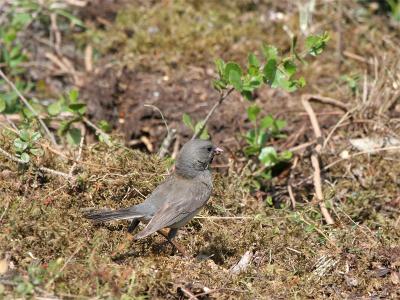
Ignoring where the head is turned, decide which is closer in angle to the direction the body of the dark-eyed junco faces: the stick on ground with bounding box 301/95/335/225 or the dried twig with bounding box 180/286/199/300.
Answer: the stick on ground

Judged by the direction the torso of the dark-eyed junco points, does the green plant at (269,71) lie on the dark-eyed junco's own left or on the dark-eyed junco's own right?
on the dark-eyed junco's own left

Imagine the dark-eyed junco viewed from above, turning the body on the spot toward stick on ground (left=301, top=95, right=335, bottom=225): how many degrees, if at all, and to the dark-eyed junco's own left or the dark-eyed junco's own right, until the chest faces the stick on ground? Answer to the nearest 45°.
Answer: approximately 45° to the dark-eyed junco's own left

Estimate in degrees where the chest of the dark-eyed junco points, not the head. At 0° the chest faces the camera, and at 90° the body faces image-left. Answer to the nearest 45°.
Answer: approximately 270°

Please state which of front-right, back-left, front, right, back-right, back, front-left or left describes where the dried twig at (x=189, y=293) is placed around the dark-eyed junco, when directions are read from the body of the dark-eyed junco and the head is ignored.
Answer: right

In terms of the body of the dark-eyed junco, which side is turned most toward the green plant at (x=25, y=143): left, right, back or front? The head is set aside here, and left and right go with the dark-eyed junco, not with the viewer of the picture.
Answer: back

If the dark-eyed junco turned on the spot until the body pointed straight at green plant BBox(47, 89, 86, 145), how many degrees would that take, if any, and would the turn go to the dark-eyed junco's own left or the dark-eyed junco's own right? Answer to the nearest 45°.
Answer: approximately 135° to the dark-eyed junco's own left

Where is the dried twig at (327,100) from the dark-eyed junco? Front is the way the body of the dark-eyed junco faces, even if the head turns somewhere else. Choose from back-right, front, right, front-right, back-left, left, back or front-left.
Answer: front-left
